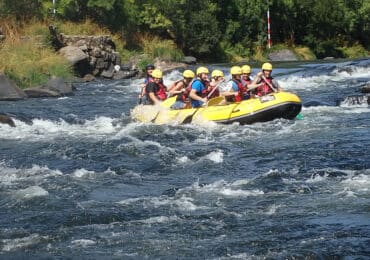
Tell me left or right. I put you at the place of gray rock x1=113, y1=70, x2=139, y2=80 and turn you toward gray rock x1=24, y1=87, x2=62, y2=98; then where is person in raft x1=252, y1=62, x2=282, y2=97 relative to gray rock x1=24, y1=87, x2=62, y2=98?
left

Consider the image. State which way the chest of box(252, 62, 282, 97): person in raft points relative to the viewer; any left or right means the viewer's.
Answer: facing the viewer

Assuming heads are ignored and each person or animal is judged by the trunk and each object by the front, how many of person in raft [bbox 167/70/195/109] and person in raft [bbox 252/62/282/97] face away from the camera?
0

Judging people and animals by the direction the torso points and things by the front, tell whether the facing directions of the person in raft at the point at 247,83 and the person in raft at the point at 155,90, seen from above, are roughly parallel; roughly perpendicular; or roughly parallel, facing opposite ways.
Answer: roughly parallel

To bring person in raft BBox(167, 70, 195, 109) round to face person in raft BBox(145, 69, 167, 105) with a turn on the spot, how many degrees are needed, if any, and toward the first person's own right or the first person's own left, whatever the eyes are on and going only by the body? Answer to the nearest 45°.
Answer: approximately 180°

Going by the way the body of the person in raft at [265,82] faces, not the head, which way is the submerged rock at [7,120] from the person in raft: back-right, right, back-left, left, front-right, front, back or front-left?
right

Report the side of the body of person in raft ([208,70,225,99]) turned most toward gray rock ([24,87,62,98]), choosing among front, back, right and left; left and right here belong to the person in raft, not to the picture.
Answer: back

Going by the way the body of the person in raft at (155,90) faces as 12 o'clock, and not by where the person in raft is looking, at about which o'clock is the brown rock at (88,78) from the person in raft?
The brown rock is roughly at 7 o'clock from the person in raft.

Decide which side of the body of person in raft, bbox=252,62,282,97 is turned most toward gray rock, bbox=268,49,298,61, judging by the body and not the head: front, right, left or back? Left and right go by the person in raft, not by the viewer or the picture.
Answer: back

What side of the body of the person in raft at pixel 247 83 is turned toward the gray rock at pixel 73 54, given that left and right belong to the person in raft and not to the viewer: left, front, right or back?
back

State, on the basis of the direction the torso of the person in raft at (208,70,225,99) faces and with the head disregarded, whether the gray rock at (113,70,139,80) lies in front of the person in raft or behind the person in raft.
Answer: behind
